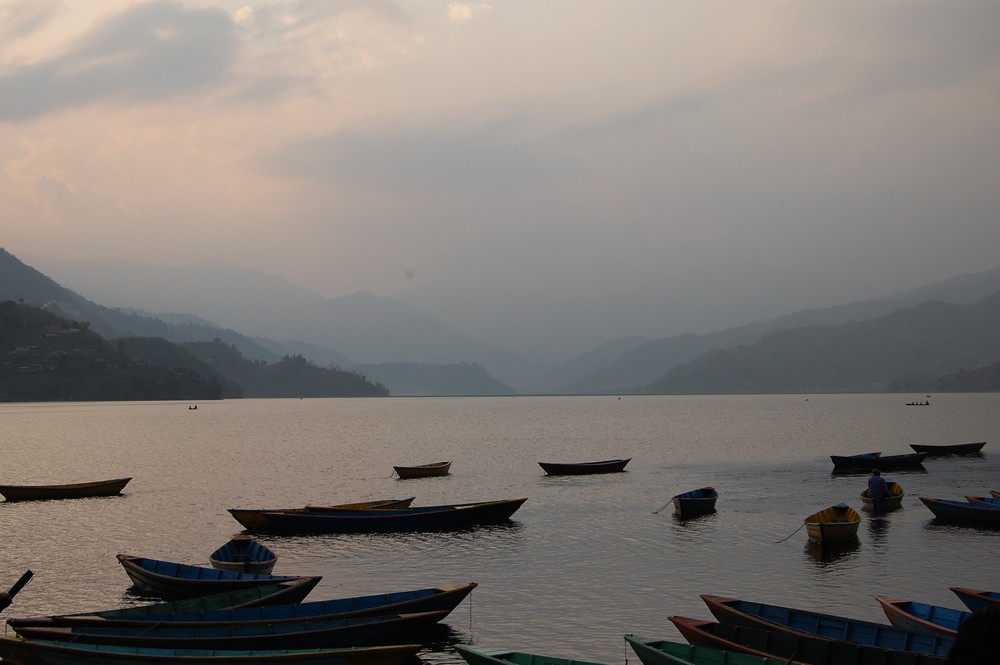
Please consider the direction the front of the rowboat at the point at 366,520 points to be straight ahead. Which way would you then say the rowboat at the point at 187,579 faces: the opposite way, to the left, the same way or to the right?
the opposite way

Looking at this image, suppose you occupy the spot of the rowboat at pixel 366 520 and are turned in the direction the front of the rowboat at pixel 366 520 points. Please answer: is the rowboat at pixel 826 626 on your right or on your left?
on your right

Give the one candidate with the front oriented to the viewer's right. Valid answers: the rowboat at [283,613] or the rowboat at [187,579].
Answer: the rowboat at [283,613]

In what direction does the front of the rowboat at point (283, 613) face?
to the viewer's right

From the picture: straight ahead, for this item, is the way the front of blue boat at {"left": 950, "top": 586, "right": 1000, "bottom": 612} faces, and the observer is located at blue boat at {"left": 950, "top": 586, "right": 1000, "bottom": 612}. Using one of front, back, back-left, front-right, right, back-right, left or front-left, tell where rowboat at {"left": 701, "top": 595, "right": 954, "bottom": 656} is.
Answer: front-left

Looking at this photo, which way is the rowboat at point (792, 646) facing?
to the viewer's left

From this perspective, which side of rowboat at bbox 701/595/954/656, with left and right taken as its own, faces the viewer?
left

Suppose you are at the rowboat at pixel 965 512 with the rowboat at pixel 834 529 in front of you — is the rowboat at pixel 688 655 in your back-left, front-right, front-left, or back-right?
front-left

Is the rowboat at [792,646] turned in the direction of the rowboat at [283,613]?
yes

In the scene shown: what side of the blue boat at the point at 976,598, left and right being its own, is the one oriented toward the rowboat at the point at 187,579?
front

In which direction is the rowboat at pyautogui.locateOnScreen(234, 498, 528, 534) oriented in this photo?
to the viewer's right

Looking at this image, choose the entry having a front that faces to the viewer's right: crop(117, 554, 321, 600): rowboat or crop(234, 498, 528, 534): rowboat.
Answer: crop(234, 498, 528, 534): rowboat

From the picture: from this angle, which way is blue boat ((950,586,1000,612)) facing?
to the viewer's left

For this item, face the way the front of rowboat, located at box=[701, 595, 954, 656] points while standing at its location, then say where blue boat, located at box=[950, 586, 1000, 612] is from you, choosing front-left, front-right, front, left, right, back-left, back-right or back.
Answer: back-right

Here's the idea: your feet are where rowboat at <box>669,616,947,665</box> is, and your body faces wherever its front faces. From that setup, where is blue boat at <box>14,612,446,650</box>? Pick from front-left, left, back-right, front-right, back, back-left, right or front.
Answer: front

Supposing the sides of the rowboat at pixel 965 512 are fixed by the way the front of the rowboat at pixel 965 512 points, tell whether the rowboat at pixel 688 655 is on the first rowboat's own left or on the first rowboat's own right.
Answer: on the first rowboat's own left

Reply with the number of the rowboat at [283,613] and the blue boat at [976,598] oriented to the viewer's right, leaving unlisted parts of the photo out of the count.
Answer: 1

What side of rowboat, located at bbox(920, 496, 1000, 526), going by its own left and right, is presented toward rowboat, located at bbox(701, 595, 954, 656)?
left

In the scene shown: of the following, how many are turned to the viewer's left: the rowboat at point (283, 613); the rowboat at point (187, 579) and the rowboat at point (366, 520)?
1
